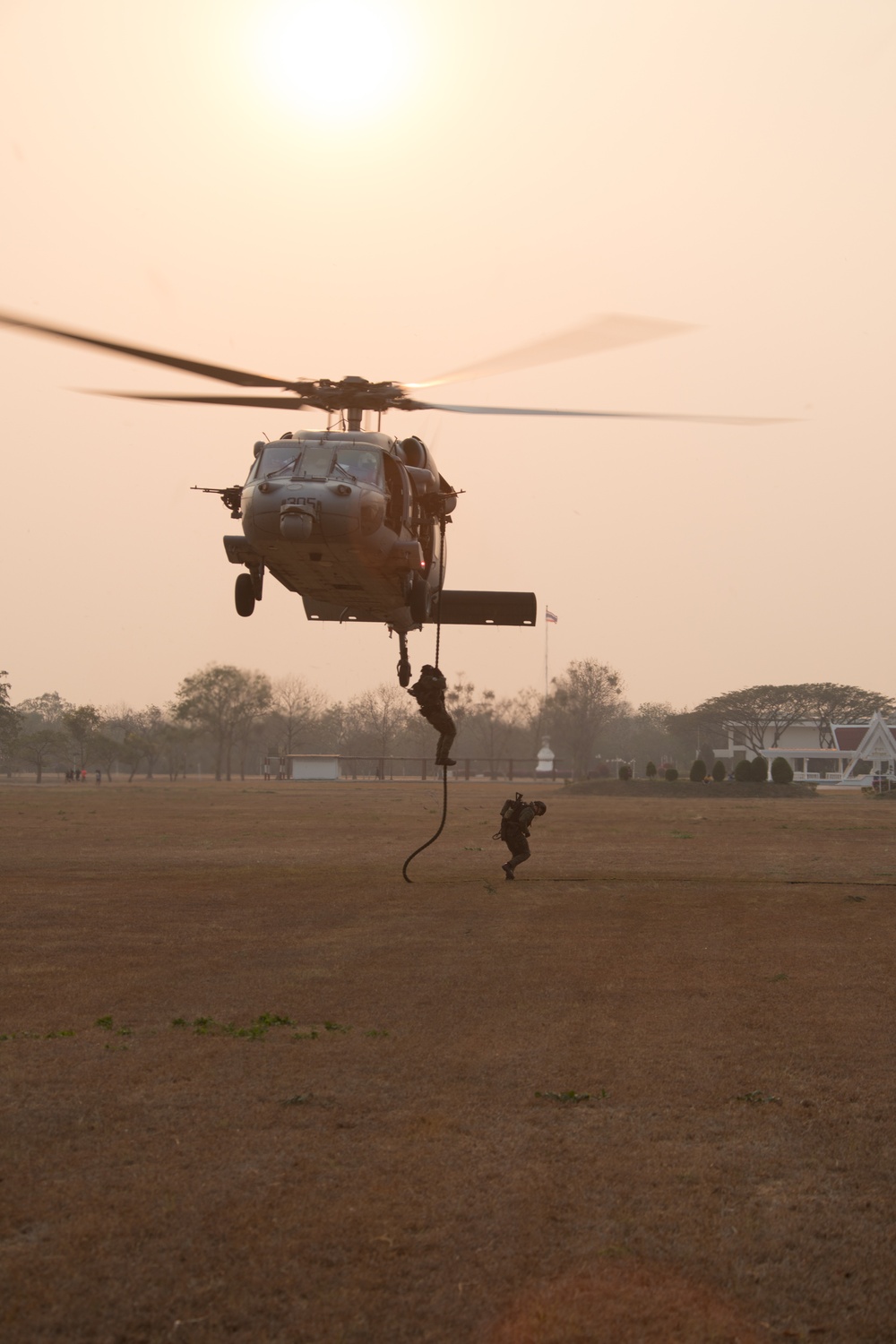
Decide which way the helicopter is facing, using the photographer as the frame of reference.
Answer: facing the viewer

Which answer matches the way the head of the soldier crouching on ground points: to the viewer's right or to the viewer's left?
to the viewer's right

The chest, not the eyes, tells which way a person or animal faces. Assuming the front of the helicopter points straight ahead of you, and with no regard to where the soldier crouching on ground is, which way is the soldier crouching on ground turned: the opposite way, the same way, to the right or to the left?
to the left

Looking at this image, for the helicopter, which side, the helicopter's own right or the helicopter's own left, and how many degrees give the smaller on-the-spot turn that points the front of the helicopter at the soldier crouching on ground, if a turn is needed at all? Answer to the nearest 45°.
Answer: approximately 135° to the helicopter's own left

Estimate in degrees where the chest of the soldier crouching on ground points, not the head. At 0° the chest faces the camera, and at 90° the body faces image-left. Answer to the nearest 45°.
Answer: approximately 270°

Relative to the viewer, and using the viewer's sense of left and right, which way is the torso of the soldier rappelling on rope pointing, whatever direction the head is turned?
facing to the right of the viewer
